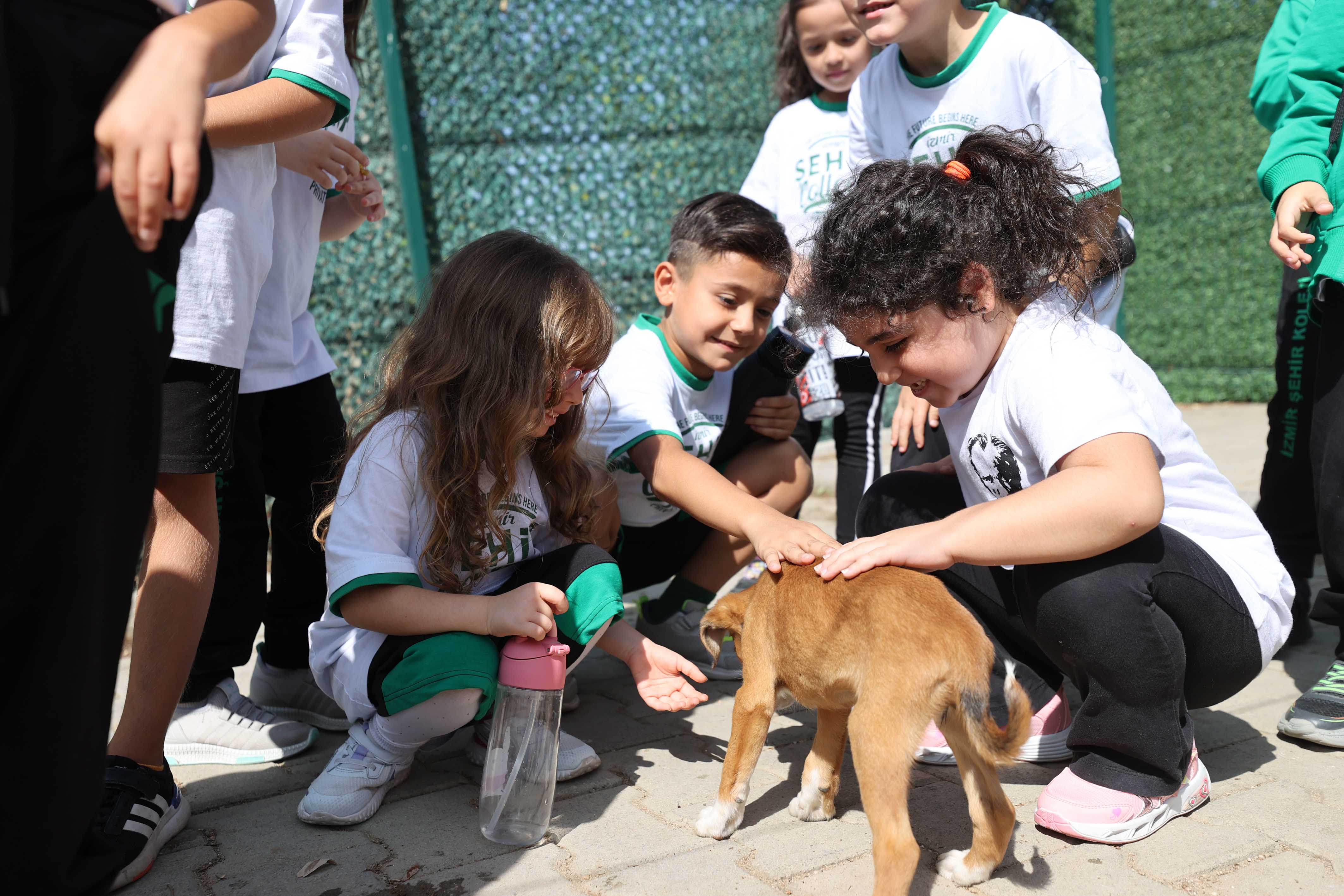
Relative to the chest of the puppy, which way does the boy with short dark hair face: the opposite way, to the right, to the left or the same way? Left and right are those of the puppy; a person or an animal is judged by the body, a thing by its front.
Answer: the opposite way

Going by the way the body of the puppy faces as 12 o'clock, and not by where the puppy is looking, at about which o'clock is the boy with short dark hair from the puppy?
The boy with short dark hair is roughly at 1 o'clock from the puppy.

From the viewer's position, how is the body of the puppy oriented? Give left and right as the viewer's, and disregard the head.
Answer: facing away from the viewer and to the left of the viewer

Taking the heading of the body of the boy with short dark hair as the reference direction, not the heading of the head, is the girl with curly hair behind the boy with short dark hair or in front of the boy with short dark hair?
in front

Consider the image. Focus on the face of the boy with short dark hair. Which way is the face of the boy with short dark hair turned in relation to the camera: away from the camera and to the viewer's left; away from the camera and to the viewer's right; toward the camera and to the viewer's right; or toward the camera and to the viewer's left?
toward the camera and to the viewer's right

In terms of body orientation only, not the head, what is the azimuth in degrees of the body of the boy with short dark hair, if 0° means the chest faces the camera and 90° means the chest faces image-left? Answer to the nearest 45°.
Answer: approximately 315°

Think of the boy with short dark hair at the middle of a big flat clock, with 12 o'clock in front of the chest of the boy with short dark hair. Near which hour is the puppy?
The puppy is roughly at 1 o'clock from the boy with short dark hair.
